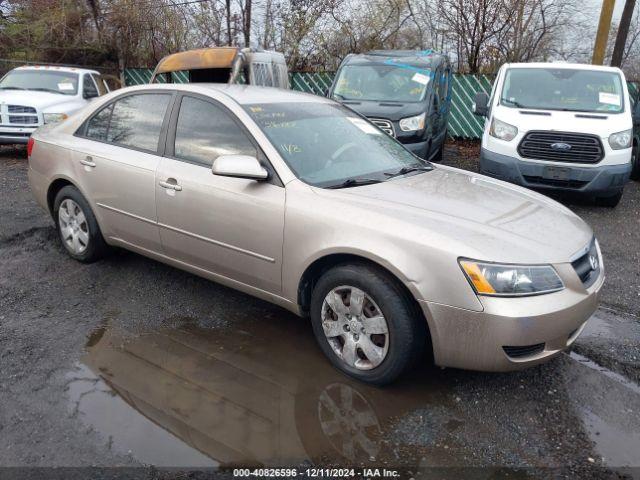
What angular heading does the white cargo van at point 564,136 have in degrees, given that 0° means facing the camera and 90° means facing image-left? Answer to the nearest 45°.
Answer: approximately 0°

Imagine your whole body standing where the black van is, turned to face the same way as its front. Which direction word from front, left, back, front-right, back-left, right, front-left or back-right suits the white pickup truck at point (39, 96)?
front-right

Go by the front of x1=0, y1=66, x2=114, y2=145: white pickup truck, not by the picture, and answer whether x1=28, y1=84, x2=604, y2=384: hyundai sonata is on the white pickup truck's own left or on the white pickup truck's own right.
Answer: on the white pickup truck's own left

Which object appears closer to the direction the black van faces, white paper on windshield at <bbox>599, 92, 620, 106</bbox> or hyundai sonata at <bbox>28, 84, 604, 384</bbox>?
the hyundai sonata

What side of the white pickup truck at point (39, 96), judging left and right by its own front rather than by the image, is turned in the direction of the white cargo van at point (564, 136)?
left

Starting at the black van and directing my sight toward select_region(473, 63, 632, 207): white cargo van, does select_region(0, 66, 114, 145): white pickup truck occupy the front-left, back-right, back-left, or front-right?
back-right

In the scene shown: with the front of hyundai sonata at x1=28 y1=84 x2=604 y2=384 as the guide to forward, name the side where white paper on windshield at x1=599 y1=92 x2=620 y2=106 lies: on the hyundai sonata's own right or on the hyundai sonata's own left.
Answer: on the hyundai sonata's own left

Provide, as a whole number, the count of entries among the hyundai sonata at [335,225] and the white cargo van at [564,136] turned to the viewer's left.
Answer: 0

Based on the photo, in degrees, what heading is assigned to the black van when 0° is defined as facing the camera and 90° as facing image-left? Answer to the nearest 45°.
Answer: approximately 45°

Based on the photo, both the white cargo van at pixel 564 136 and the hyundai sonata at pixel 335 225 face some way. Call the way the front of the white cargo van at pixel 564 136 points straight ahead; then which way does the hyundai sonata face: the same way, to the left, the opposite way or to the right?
to the left

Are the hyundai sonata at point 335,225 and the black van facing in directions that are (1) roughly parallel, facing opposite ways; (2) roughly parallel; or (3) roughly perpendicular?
roughly perpendicular

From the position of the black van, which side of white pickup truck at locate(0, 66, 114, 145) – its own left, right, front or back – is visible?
left

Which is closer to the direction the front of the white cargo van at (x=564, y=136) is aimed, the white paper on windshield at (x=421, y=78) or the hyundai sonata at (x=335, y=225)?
the hyundai sonata

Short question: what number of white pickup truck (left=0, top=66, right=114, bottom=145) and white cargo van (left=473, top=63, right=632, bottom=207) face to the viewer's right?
0

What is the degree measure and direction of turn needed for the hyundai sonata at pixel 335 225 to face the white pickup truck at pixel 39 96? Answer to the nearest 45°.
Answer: approximately 180°

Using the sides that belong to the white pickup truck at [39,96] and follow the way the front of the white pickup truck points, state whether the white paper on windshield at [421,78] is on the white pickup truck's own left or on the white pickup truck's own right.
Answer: on the white pickup truck's own left
